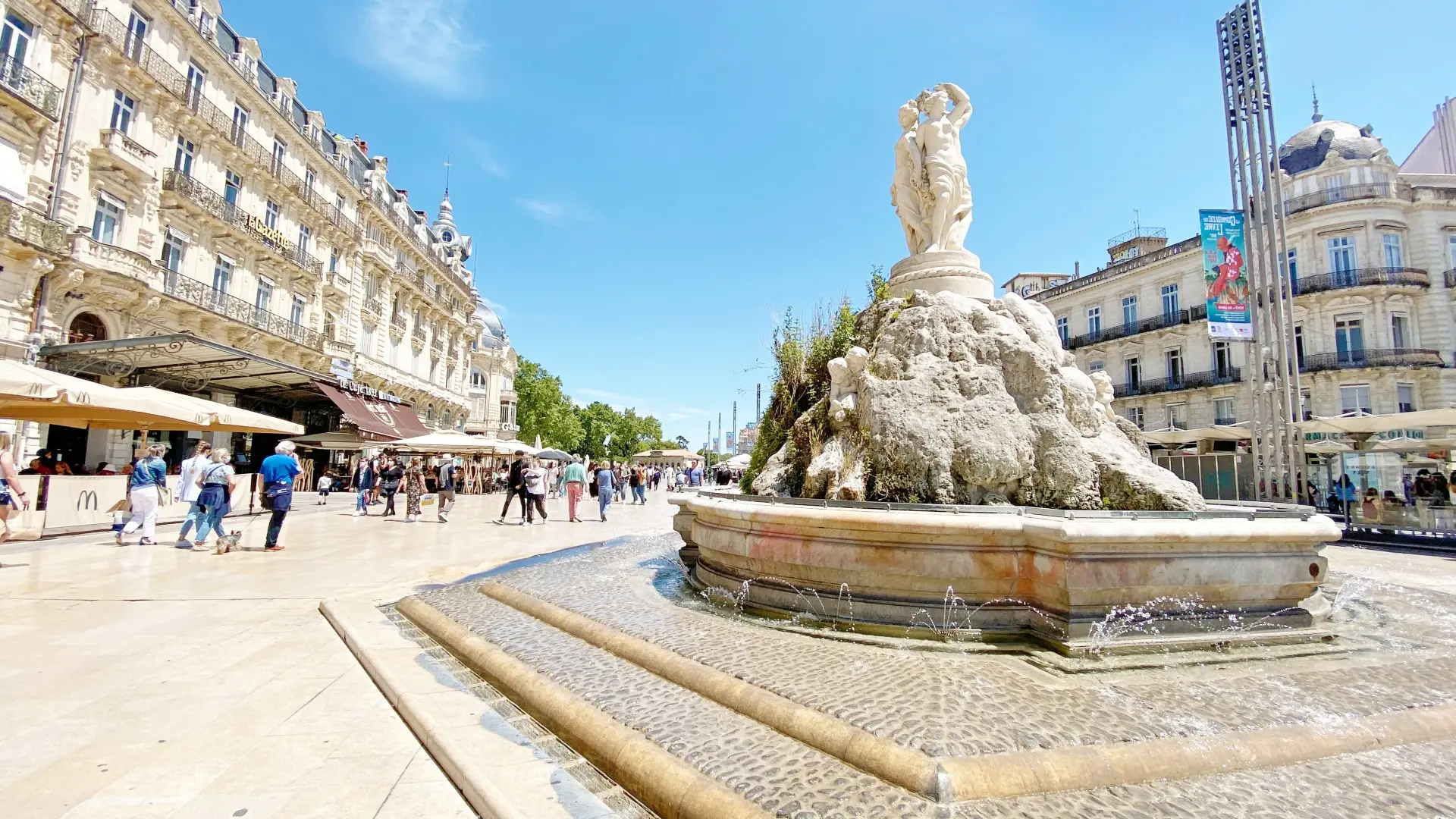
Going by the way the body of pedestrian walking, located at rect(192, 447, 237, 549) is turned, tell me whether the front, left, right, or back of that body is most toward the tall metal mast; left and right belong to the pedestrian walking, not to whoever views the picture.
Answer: right

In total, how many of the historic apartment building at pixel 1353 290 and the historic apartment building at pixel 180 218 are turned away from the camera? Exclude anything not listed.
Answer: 0

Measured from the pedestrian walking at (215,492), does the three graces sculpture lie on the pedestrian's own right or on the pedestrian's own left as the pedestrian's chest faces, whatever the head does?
on the pedestrian's own right

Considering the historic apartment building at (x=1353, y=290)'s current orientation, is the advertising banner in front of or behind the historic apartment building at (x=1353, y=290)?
in front

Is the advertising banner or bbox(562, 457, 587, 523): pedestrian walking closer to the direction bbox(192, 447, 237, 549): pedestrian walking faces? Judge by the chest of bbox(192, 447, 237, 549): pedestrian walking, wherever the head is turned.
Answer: the pedestrian walking

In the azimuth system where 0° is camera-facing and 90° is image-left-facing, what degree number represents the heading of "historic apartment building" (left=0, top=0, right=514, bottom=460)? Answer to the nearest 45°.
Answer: approximately 315°

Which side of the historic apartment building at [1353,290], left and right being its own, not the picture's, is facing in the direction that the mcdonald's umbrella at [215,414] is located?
front

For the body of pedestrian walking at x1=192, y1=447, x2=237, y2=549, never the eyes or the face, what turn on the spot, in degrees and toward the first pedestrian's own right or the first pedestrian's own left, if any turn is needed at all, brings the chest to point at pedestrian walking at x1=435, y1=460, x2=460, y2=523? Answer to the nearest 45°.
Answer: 0° — they already face them

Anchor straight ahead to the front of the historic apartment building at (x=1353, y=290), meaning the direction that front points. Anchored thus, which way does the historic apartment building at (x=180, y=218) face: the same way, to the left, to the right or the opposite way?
the opposite way

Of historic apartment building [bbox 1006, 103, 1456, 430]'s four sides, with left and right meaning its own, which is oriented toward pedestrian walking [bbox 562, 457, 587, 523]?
front

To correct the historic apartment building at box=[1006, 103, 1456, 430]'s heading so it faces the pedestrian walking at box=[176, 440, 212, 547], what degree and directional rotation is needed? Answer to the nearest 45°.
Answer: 0° — it already faces them

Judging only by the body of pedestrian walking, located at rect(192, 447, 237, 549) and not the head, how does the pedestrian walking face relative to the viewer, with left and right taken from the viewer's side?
facing away from the viewer and to the right of the viewer

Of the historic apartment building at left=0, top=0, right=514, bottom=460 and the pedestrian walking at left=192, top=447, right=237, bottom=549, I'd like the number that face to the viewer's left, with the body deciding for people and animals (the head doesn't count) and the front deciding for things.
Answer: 0

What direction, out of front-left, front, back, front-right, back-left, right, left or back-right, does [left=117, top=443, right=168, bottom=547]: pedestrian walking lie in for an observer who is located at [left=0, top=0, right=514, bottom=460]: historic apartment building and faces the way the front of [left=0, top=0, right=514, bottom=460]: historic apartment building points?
front-right

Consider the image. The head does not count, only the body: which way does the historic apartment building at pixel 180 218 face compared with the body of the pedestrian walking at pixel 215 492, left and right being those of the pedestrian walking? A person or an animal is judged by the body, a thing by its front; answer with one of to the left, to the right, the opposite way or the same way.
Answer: to the right

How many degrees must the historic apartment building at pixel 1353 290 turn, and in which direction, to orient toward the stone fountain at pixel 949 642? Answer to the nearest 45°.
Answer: approximately 45° to its left

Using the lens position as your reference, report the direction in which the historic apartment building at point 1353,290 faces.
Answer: facing the viewer and to the left of the viewer

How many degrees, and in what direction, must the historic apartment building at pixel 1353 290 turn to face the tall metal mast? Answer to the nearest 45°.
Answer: approximately 45° to its left
